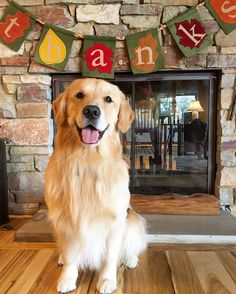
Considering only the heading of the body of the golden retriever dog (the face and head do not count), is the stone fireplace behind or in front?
behind

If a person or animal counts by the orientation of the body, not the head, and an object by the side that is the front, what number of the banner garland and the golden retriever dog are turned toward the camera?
2

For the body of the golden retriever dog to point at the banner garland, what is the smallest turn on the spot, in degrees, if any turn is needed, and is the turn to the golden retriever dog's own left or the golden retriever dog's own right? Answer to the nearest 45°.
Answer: approximately 180°

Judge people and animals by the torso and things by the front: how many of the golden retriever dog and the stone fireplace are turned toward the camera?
2

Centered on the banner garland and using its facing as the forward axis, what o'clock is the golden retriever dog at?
The golden retriever dog is roughly at 12 o'clock from the banner garland.

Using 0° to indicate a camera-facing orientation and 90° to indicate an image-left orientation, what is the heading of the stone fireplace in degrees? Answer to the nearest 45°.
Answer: approximately 0°

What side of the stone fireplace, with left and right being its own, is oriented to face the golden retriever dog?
front

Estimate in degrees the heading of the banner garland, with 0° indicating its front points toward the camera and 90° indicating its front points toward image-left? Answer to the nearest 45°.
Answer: approximately 0°
